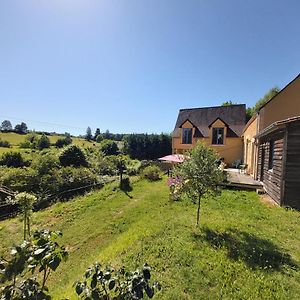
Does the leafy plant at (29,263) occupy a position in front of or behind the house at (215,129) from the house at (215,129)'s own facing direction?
in front

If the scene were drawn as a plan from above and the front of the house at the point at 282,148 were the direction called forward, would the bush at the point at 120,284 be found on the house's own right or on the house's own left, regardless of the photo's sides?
on the house's own left

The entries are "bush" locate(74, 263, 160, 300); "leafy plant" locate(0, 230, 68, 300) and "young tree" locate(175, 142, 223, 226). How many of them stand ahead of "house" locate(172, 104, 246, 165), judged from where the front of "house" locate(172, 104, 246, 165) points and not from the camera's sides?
3

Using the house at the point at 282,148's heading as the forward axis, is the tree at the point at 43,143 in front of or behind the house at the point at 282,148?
in front

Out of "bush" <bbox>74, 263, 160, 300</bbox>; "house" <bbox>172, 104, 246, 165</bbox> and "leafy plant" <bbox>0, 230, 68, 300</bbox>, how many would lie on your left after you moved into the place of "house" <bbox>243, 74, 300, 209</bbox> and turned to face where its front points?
2

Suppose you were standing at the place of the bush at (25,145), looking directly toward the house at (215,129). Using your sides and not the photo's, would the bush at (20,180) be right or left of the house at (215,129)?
right

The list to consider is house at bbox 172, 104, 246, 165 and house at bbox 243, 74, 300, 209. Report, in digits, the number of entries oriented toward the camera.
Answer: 1

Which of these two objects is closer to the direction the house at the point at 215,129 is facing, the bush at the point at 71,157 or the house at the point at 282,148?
the house

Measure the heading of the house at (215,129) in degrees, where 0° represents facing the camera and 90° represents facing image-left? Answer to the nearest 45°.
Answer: approximately 0°

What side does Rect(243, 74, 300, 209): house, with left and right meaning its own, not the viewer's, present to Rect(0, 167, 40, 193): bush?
front

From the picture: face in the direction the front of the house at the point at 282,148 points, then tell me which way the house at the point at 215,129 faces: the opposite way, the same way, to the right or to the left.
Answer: to the left

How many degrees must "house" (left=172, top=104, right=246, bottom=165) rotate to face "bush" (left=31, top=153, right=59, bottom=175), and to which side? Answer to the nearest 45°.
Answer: approximately 45° to its right

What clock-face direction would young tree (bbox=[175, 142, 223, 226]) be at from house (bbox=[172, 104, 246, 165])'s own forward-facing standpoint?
The young tree is roughly at 12 o'clock from the house.

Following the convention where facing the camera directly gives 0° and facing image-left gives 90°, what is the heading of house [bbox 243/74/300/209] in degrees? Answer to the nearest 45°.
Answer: approximately 90°
